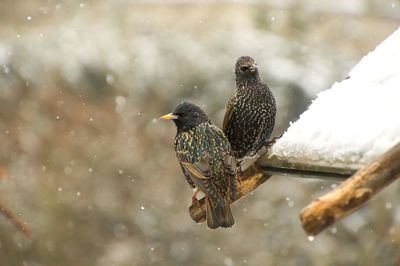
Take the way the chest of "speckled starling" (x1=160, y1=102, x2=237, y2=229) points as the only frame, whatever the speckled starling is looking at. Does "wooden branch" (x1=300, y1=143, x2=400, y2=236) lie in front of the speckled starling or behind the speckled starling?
behind

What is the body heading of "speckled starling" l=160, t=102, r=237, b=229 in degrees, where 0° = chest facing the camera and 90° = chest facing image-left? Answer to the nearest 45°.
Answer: approximately 135°
